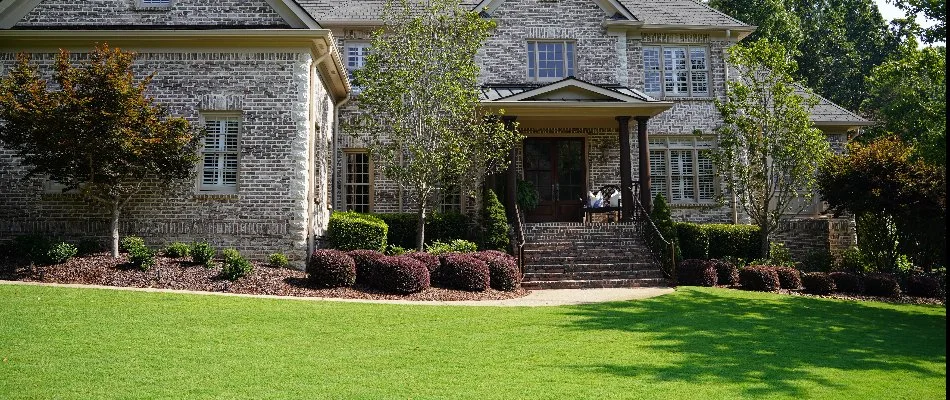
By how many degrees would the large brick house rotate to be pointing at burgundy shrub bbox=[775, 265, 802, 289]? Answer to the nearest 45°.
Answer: approximately 90° to its left

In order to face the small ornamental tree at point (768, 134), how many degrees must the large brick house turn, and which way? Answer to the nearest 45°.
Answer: approximately 90° to its left

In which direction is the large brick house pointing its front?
toward the camera

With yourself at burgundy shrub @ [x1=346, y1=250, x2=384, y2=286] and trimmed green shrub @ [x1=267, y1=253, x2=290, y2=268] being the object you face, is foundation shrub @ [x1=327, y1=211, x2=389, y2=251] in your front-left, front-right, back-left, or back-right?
front-right

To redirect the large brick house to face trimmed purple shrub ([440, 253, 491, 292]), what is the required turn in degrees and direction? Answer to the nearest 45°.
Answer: approximately 45° to its left

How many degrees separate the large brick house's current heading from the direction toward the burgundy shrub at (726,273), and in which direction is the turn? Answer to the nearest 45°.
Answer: approximately 90° to its left

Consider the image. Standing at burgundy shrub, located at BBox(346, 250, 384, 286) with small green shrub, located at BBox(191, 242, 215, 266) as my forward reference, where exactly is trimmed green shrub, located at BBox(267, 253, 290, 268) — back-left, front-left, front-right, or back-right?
front-right
